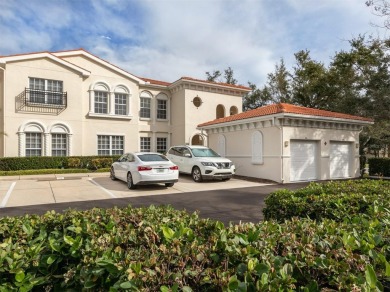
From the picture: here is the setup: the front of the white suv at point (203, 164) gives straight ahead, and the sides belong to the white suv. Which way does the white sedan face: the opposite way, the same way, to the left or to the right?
the opposite way

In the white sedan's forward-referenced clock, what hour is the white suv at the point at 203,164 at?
The white suv is roughly at 3 o'clock from the white sedan.

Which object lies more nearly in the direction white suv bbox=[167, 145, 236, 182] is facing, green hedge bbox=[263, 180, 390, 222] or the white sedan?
the green hedge

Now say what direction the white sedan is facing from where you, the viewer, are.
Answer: facing away from the viewer and to the left of the viewer

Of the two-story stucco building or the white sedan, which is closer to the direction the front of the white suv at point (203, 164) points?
the white sedan

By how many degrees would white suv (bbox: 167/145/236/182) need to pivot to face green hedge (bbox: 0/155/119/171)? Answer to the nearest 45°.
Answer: approximately 135° to its right

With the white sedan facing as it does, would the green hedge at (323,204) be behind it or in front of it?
behind

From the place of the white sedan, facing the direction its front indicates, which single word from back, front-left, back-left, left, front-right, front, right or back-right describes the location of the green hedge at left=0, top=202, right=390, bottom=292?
back-left

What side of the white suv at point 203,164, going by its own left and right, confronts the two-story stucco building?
back

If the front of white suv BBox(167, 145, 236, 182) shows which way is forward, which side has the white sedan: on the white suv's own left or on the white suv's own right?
on the white suv's own right

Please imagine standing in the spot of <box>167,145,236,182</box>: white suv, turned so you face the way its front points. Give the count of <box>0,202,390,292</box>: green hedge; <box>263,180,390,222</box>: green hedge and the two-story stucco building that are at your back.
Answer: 1

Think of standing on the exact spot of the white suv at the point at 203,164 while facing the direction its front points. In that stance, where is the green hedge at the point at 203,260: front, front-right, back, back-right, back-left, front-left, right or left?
front-right

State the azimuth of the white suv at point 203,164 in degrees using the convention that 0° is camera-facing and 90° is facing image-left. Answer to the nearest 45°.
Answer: approximately 315°
